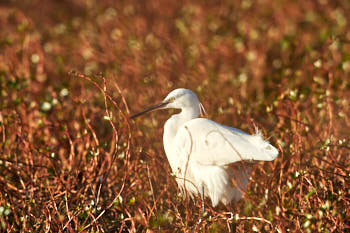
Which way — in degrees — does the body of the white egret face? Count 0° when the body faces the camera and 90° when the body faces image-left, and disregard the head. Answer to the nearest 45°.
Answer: approximately 90°
